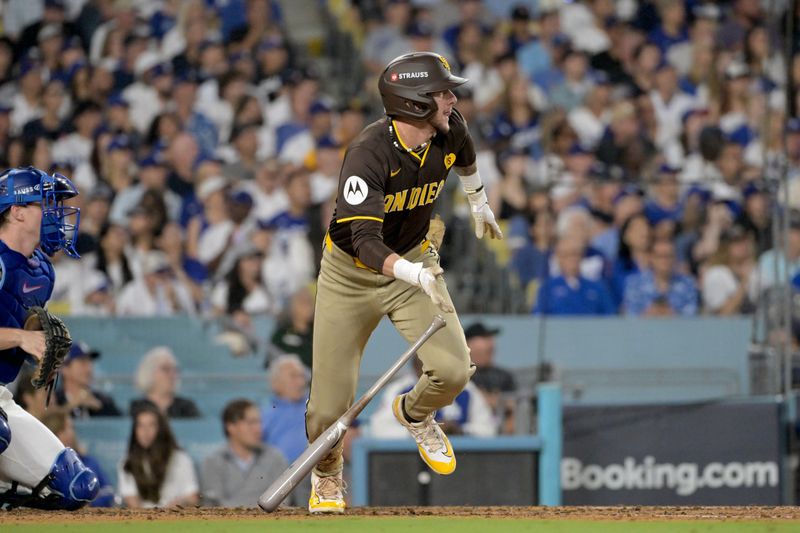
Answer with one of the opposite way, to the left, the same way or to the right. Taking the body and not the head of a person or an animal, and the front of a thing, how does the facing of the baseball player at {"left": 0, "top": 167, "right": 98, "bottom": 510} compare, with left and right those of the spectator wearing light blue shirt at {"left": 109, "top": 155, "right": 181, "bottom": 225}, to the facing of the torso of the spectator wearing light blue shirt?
to the left

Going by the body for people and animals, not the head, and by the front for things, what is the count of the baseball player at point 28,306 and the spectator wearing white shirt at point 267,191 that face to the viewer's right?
1

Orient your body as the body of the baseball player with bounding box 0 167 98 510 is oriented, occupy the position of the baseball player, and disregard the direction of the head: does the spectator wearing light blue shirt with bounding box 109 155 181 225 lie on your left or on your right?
on your left

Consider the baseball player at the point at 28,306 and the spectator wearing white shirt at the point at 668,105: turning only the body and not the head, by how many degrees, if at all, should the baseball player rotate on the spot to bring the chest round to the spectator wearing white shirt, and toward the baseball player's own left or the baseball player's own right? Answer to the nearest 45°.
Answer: approximately 45° to the baseball player's own left

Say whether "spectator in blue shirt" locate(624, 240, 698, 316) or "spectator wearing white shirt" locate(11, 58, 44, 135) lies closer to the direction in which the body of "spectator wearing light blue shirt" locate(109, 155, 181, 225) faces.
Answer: the spectator in blue shirt

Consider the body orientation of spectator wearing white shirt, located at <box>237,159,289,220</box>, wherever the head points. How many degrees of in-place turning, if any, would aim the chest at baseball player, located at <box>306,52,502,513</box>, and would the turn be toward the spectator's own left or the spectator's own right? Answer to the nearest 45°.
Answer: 0° — they already face them

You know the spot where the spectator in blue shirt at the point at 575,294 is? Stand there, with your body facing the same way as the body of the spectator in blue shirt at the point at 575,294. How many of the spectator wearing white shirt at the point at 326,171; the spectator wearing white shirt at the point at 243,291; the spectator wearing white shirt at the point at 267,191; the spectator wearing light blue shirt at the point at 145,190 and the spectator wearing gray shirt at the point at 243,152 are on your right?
5

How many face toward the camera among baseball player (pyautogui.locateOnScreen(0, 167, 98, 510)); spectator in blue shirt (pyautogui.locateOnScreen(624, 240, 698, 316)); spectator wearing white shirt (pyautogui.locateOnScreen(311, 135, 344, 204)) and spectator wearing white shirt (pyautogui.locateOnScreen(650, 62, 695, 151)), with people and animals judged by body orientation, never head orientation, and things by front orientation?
3

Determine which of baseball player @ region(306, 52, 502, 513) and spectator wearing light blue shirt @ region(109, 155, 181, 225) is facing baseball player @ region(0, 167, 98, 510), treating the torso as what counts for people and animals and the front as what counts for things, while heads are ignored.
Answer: the spectator wearing light blue shirt

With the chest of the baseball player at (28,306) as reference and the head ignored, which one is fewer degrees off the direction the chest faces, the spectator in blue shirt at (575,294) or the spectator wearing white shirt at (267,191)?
the spectator in blue shirt
